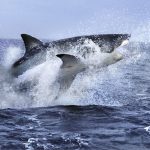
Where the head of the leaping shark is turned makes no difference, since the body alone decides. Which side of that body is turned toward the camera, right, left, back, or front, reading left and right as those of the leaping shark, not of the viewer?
right
